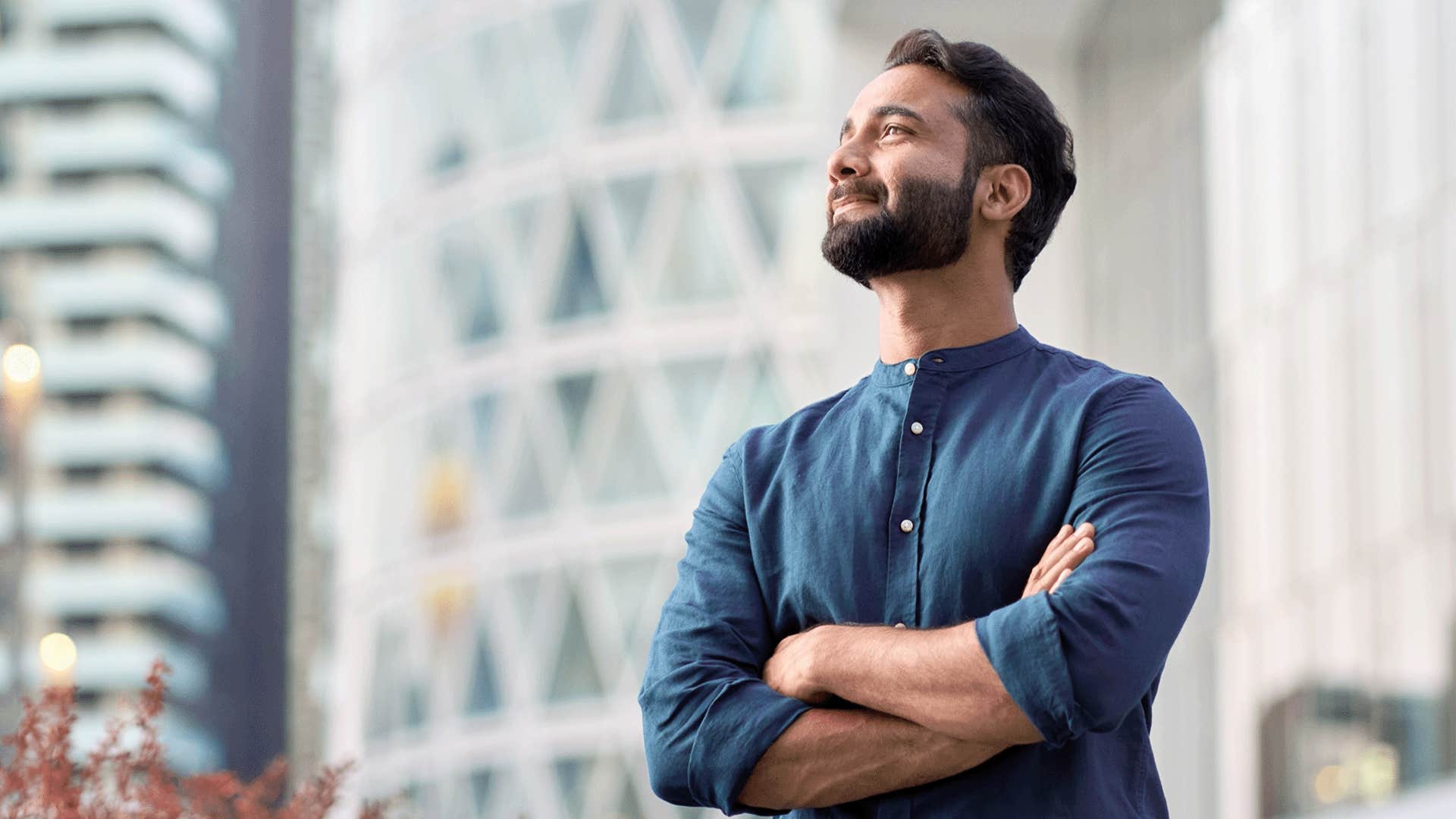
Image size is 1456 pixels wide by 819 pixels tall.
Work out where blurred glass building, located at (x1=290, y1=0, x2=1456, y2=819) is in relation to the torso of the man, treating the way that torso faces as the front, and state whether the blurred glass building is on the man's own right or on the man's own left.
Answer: on the man's own right

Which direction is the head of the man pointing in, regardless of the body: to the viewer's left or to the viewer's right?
to the viewer's left

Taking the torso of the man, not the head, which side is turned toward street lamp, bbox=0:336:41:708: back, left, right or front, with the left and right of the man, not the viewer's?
right

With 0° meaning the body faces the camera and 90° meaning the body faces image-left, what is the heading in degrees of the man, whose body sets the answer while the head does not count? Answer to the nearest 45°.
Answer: approximately 45°
